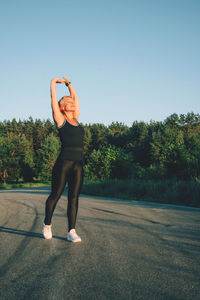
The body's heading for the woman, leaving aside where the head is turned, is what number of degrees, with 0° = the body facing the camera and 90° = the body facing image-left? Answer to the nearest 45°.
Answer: approximately 315°
